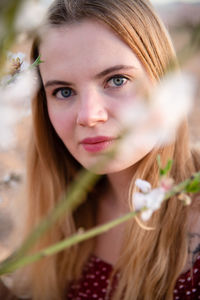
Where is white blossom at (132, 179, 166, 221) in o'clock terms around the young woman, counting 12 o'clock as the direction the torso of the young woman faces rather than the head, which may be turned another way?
The white blossom is roughly at 12 o'clock from the young woman.

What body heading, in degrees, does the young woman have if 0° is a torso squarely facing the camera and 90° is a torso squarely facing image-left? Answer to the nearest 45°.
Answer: approximately 0°

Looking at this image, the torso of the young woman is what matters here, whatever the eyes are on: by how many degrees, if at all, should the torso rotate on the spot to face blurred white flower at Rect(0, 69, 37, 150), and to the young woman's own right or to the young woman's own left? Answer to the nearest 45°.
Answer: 0° — they already face it

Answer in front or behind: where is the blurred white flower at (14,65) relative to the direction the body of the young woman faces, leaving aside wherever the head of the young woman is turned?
in front

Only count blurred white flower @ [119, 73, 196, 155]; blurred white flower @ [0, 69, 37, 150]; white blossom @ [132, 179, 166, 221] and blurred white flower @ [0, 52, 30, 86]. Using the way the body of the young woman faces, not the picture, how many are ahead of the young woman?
4

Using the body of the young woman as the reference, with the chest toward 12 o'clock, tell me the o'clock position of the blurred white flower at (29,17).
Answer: The blurred white flower is roughly at 12 o'clock from the young woman.

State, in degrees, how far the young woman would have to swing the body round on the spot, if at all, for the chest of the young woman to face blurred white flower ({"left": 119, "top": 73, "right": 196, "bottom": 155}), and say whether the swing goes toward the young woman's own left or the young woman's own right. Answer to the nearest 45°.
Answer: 0° — they already face it

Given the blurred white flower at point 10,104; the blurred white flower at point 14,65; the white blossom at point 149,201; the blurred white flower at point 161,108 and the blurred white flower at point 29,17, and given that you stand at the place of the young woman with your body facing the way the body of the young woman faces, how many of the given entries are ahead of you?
5
